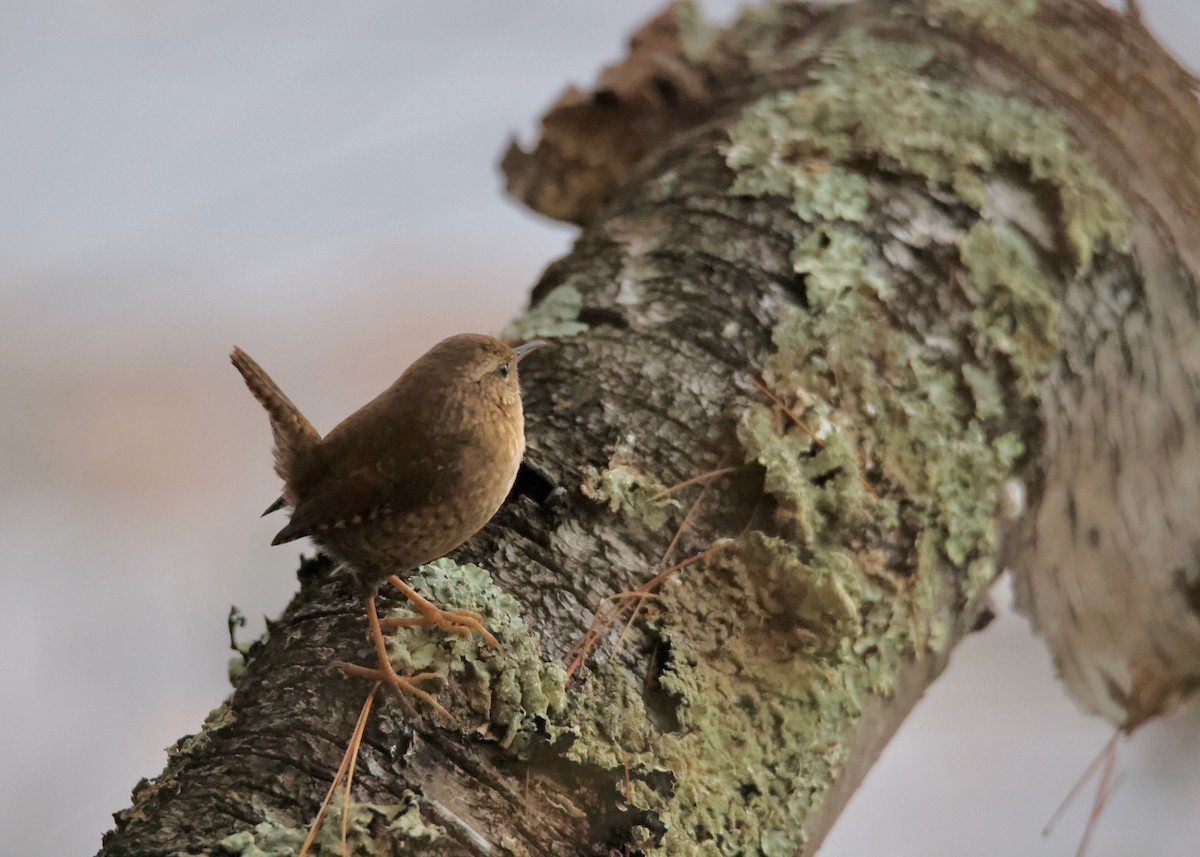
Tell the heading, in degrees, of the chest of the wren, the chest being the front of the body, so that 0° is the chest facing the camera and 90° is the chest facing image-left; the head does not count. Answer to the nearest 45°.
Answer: approximately 270°
